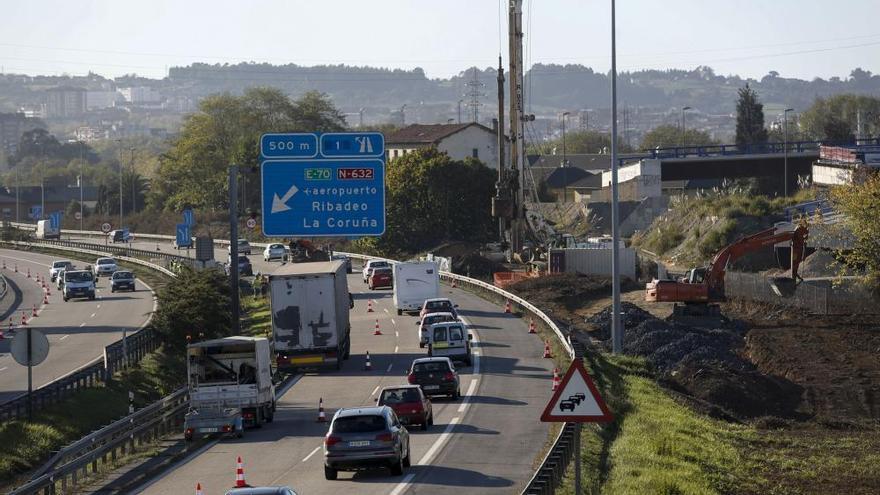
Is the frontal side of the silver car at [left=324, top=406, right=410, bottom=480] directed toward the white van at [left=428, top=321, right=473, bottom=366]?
yes

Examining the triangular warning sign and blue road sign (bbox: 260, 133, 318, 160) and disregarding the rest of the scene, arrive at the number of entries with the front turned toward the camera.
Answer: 2

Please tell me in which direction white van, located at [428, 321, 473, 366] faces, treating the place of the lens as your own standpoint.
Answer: facing away from the viewer

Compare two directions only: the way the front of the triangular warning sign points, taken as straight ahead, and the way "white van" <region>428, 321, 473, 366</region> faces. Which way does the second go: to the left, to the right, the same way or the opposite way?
the opposite way

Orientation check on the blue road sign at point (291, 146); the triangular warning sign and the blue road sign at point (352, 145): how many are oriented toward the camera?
3

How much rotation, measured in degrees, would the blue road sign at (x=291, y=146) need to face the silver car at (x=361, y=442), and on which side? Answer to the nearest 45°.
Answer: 0° — it already faces it

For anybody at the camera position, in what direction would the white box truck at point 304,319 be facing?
facing away from the viewer

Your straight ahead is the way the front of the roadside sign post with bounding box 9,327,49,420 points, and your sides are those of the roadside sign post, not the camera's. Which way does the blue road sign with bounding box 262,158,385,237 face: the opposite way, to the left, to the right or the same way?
the opposite way

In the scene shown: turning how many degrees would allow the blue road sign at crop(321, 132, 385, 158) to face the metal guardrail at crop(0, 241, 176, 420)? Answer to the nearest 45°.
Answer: approximately 90° to its right

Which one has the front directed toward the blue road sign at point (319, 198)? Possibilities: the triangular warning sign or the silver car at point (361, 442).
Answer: the silver car

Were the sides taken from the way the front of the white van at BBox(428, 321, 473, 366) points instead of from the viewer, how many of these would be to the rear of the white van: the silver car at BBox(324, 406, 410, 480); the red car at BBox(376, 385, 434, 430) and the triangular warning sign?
3

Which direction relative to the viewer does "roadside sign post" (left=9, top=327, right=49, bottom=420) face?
away from the camera

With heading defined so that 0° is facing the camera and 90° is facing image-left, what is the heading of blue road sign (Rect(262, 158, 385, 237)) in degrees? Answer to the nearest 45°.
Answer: approximately 0°
